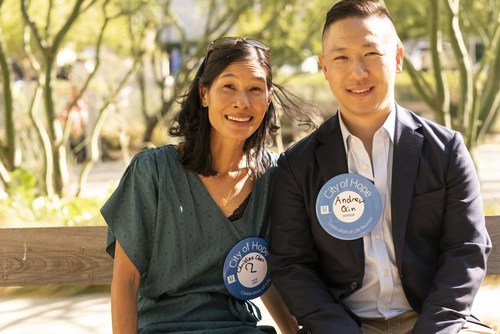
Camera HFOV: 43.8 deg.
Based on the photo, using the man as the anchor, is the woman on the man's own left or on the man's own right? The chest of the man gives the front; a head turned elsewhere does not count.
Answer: on the man's own right

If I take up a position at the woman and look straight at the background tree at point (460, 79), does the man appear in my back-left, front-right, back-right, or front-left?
front-right

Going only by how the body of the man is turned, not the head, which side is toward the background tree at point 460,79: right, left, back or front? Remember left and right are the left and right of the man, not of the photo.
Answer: back

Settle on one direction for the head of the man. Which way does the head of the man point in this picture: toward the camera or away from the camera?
toward the camera

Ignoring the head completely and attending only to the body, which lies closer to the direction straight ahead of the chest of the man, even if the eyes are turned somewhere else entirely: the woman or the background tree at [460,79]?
the woman

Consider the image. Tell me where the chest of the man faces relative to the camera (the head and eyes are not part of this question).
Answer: toward the camera
